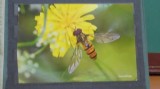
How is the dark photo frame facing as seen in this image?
toward the camera
